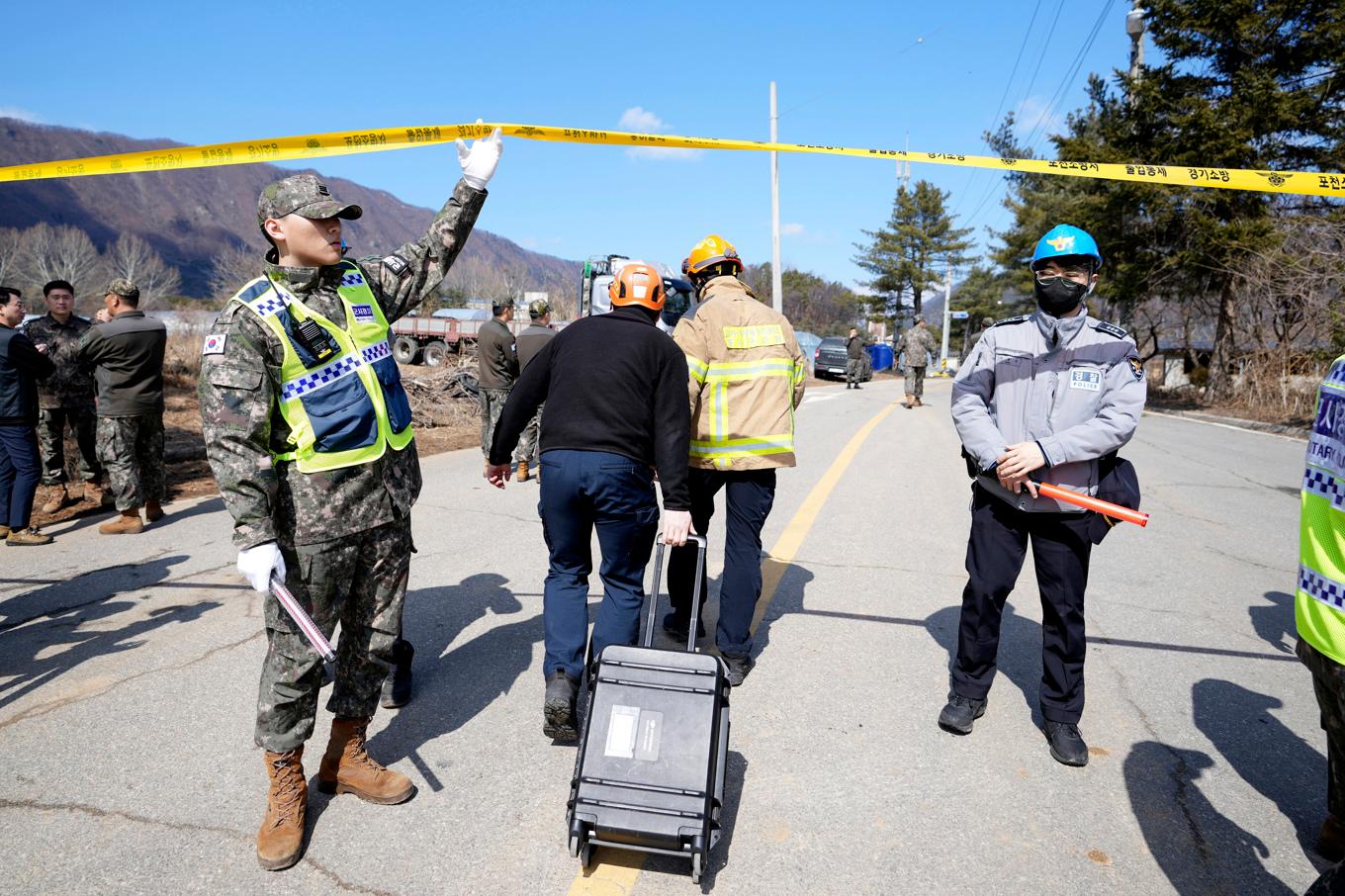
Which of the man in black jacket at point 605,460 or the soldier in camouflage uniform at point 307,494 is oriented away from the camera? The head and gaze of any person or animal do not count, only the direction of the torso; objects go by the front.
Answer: the man in black jacket

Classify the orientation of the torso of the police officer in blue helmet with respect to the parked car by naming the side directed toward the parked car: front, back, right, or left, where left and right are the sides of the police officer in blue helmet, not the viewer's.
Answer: back

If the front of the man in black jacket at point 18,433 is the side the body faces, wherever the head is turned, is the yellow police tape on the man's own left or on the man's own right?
on the man's own right

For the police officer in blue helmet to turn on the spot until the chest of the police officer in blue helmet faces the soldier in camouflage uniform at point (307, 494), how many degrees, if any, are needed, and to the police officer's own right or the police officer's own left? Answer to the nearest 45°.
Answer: approximately 45° to the police officer's own right

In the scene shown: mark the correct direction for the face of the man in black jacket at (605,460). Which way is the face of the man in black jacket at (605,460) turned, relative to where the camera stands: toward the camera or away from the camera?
away from the camera

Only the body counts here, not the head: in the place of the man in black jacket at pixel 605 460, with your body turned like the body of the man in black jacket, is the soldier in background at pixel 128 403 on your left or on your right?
on your left

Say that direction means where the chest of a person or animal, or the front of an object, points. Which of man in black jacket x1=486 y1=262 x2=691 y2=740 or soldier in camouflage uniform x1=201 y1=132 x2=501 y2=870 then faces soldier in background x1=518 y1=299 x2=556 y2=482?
the man in black jacket

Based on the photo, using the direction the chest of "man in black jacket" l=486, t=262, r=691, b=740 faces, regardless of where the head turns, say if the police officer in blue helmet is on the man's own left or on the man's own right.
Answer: on the man's own right

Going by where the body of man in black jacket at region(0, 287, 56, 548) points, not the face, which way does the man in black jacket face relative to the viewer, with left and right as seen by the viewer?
facing to the right of the viewer

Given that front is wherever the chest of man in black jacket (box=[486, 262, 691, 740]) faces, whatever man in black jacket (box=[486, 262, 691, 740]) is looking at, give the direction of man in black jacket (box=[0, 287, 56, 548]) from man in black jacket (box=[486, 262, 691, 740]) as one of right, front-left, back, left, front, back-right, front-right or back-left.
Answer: front-left

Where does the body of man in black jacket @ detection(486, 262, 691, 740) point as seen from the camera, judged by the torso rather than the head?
away from the camera

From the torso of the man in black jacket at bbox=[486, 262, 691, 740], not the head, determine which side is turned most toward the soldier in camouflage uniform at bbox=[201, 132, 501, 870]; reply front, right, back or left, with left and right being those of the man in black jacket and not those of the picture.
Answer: back

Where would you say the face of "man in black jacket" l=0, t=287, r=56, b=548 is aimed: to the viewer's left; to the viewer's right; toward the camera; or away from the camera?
to the viewer's right
